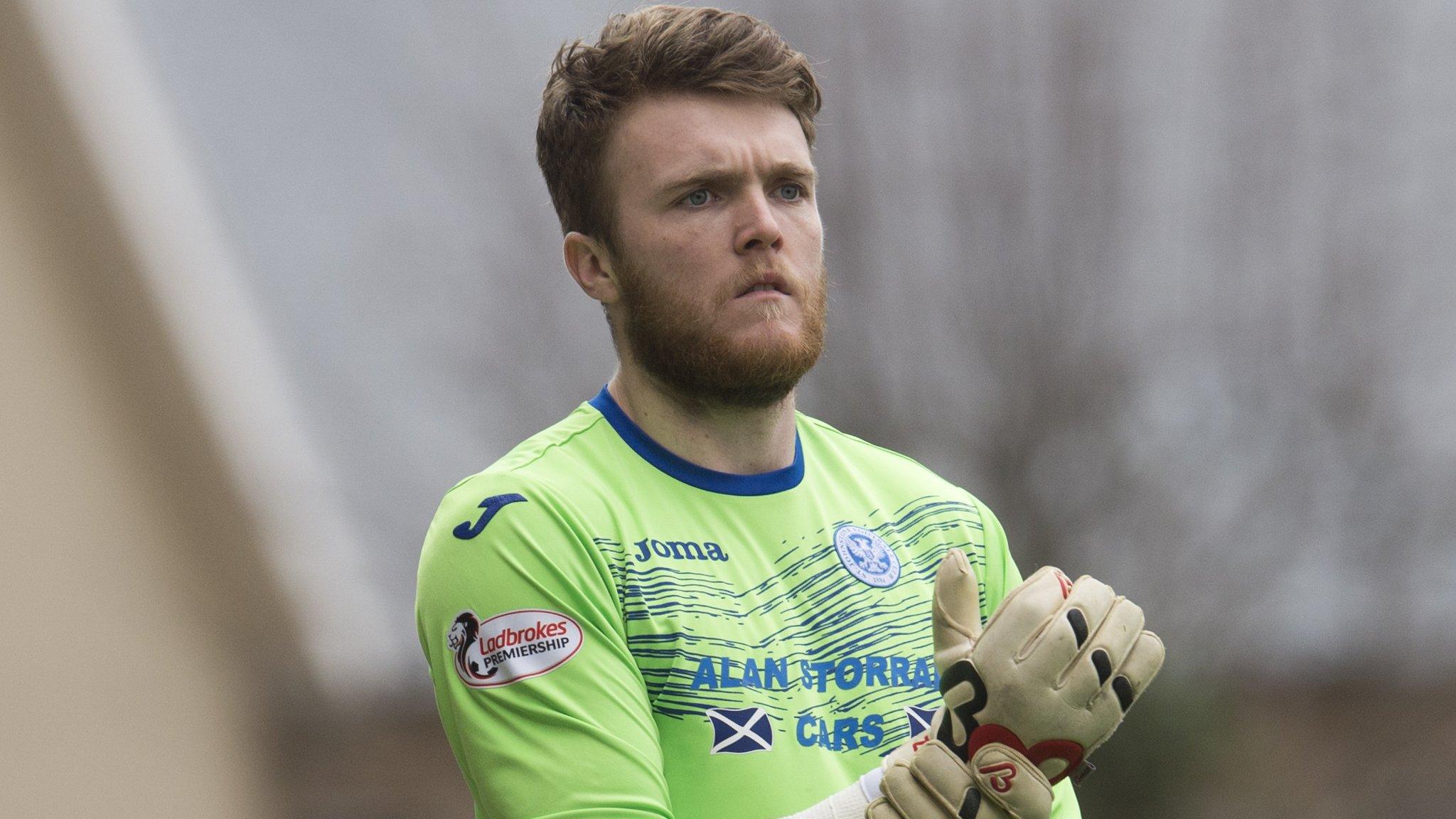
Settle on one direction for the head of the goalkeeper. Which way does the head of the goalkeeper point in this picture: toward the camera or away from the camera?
toward the camera

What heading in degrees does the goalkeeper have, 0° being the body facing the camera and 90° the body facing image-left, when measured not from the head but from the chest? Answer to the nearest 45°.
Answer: approximately 315°
